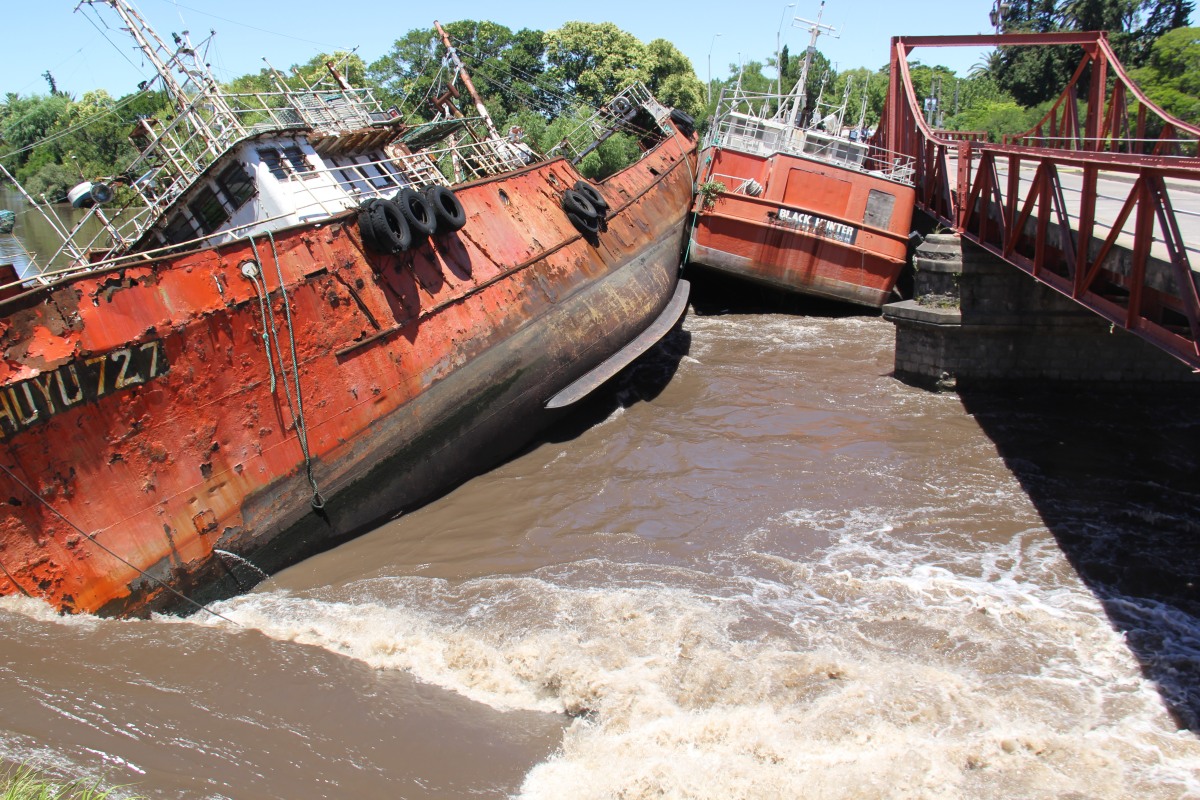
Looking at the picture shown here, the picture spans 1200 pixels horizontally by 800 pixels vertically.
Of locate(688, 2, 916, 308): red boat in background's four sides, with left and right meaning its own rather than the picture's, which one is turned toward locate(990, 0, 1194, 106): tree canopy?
front

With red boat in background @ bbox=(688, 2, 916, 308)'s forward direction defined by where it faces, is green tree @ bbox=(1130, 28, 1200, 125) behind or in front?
in front

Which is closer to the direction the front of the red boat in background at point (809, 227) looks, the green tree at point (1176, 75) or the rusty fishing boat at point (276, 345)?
the green tree

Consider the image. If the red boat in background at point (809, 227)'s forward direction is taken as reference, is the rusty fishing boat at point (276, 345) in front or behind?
behind

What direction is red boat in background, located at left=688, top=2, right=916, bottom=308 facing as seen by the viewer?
away from the camera

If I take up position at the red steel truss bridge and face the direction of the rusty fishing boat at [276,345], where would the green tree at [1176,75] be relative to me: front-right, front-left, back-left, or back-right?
back-right

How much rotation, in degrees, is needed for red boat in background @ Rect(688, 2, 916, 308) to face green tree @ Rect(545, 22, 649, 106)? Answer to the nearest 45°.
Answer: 0° — it already faces it

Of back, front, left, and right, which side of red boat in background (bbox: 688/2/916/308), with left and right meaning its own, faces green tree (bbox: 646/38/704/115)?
front

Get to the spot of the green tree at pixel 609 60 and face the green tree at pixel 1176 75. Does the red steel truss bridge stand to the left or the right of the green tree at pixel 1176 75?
right
